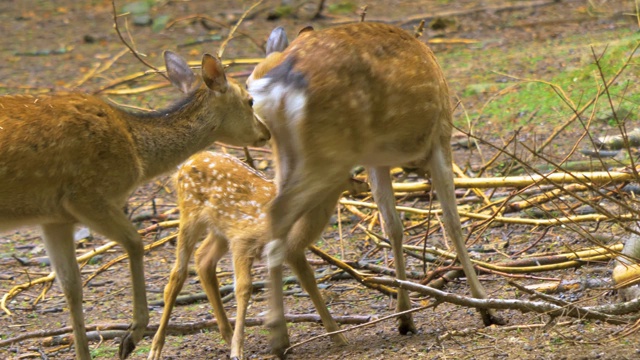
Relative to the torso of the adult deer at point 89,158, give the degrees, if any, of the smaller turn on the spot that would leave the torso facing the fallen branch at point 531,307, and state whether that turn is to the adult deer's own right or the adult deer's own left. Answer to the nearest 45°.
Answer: approximately 45° to the adult deer's own right

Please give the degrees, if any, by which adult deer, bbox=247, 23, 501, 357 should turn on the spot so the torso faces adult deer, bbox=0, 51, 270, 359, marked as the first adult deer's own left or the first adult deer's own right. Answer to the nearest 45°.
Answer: approximately 135° to the first adult deer's own left

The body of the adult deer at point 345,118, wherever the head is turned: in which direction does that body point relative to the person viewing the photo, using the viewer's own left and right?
facing away from the viewer and to the right of the viewer

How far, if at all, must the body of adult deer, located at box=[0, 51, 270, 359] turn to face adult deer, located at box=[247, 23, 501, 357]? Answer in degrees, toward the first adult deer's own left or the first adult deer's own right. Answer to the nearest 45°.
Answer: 0° — it already faces it

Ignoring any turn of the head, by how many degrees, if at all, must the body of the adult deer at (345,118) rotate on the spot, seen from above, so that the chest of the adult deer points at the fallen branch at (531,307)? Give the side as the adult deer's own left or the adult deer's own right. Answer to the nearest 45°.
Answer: approximately 90° to the adult deer's own right

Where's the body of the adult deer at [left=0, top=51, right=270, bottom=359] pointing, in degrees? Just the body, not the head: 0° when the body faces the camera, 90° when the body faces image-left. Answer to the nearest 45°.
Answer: approximately 270°
